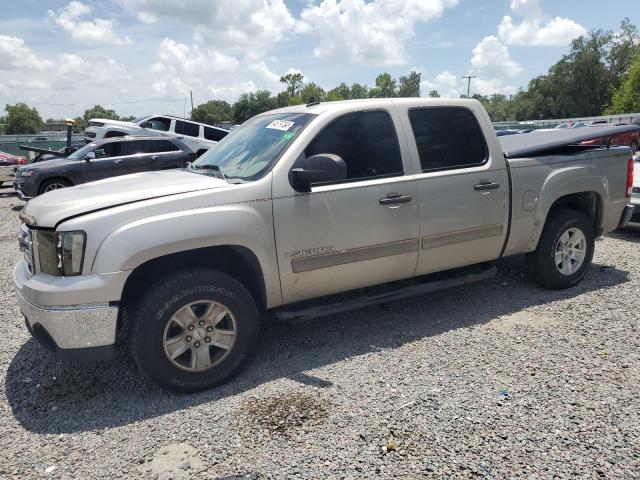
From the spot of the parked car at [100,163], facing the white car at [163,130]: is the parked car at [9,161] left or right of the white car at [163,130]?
left

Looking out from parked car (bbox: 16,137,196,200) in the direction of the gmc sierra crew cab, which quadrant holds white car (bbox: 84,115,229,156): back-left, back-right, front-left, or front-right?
back-left

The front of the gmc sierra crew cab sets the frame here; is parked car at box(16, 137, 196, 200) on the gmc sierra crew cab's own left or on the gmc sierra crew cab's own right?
on the gmc sierra crew cab's own right

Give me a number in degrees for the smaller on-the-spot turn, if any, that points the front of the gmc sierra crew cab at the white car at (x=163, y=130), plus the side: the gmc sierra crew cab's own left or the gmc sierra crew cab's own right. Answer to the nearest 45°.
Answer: approximately 135° to the gmc sierra crew cab's own right

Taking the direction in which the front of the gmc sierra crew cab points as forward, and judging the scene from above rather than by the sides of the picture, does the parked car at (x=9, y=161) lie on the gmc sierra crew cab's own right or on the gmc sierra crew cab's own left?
on the gmc sierra crew cab's own right
